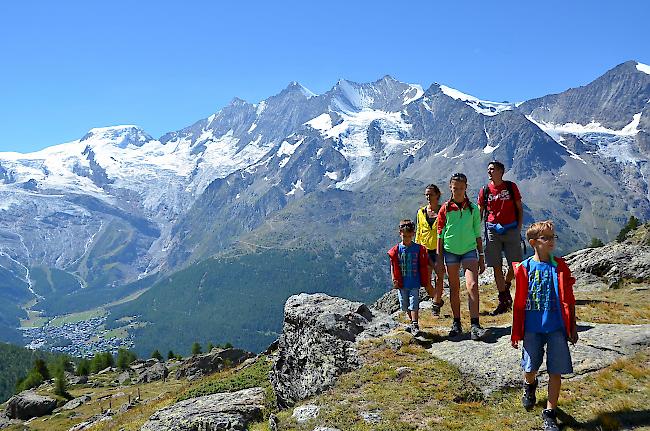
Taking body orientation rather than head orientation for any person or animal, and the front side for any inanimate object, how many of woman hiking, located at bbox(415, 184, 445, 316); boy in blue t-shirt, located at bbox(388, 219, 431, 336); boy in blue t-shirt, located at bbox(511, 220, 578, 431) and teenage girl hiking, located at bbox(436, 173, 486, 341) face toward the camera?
4

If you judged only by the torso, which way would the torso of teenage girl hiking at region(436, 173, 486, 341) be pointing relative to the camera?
toward the camera

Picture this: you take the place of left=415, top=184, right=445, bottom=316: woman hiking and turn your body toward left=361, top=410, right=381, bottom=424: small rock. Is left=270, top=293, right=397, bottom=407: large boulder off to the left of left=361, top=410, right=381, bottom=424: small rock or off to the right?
right

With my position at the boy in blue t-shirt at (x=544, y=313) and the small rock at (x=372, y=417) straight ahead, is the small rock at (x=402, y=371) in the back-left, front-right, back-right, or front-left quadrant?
front-right

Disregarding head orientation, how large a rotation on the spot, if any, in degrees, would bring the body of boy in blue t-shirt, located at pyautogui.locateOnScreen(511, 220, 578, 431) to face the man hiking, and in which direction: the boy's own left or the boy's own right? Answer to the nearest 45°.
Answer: approximately 180°

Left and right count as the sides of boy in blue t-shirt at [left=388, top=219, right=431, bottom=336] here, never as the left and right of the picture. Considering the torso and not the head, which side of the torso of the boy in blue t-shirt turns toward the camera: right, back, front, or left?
front

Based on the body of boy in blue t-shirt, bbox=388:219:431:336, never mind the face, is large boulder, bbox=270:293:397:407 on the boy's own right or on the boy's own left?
on the boy's own right

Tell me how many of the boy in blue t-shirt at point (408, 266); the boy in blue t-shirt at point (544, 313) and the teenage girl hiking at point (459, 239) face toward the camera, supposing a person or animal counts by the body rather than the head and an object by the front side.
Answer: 3

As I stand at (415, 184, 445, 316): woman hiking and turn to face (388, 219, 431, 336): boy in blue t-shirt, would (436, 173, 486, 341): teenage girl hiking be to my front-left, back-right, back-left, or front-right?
front-left

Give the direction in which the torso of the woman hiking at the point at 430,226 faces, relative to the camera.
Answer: toward the camera

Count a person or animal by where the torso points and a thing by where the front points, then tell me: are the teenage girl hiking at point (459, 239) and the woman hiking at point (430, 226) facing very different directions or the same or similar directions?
same or similar directions

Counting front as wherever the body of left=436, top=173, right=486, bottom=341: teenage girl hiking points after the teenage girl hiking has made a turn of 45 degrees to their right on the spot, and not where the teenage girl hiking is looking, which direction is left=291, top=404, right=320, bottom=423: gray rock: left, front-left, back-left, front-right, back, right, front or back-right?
front
